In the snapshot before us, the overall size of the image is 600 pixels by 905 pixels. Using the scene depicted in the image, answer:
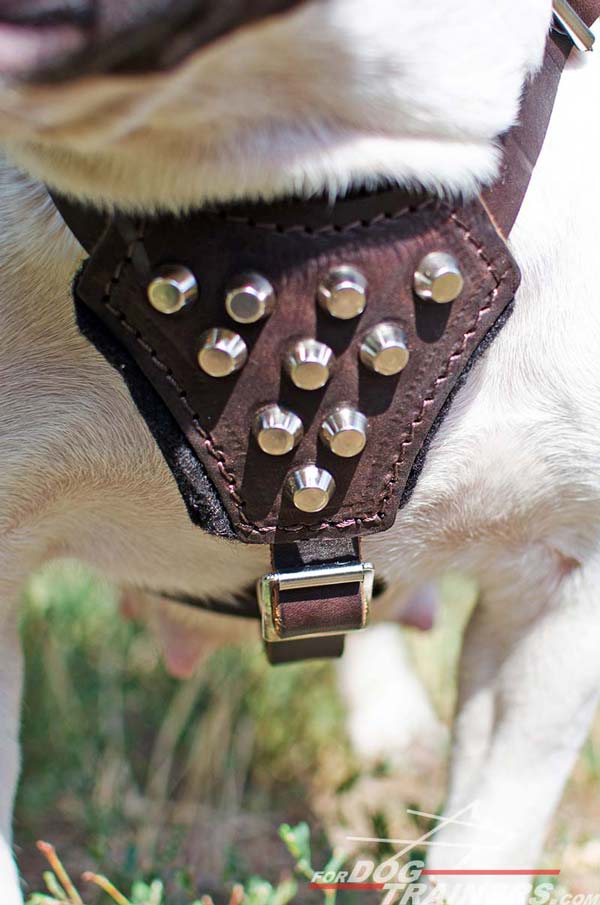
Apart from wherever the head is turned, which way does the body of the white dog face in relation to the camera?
toward the camera

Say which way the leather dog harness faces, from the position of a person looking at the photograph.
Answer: facing the viewer
